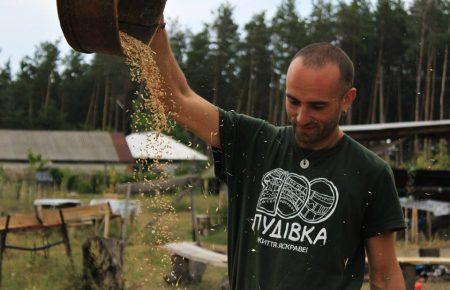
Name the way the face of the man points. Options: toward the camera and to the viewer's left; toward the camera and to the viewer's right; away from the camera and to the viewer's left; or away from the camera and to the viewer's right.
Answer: toward the camera and to the viewer's left

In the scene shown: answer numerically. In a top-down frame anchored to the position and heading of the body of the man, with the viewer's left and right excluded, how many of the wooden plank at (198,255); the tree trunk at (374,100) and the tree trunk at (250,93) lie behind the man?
3

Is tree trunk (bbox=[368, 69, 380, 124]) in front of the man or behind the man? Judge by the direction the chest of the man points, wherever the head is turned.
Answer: behind

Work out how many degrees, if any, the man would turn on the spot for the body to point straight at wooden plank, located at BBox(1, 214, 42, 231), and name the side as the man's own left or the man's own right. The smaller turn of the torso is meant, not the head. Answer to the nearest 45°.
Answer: approximately 135° to the man's own right

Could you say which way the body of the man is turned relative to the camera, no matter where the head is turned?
toward the camera

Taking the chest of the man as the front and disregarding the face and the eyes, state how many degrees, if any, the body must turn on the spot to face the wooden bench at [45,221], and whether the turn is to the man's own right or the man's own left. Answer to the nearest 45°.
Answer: approximately 135° to the man's own right

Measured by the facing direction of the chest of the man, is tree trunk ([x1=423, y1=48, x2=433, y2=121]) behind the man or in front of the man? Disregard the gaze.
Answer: behind
